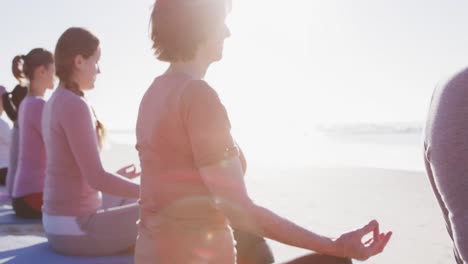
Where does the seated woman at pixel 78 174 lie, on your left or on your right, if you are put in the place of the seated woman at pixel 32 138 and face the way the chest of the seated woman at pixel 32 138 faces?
on your right

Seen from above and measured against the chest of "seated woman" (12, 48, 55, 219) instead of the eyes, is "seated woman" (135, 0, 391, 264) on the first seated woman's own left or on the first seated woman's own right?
on the first seated woman's own right

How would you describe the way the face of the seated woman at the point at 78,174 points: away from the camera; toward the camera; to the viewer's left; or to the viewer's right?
to the viewer's right

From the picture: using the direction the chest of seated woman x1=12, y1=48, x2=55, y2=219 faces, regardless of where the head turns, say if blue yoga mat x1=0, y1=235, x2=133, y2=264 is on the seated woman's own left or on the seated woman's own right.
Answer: on the seated woman's own right

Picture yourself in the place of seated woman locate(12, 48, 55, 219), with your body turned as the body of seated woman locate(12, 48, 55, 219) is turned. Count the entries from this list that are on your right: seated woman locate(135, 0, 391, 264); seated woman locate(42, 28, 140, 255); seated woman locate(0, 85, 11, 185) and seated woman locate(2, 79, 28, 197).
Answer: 2

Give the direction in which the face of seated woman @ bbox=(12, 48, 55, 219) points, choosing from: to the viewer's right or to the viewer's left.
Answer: to the viewer's right

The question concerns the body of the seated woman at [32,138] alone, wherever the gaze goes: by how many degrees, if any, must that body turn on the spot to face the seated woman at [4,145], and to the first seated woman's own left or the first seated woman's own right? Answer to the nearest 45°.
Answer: approximately 90° to the first seated woman's own left

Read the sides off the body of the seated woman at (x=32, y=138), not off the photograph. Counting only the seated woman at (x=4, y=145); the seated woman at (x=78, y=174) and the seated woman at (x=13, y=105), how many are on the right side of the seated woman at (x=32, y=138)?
1

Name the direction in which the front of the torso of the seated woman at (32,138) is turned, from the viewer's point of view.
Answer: to the viewer's right

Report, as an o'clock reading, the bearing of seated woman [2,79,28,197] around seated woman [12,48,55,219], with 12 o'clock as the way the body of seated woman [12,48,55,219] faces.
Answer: seated woman [2,79,28,197] is roughly at 9 o'clock from seated woman [12,48,55,219].

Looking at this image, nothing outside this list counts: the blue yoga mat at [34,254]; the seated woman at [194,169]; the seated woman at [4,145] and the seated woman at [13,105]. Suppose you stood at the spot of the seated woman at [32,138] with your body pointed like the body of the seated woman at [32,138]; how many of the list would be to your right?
2

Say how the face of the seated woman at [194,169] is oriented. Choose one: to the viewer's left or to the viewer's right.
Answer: to the viewer's right
